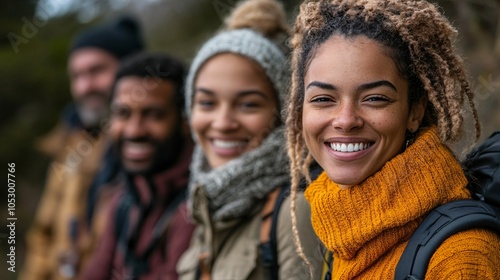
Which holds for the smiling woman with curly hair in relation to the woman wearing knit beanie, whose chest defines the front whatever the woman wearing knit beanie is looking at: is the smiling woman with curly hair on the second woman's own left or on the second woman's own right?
on the second woman's own left

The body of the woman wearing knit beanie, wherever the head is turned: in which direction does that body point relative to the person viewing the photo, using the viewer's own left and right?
facing the viewer and to the left of the viewer

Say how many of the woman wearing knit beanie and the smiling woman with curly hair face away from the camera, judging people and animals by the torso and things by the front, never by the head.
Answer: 0

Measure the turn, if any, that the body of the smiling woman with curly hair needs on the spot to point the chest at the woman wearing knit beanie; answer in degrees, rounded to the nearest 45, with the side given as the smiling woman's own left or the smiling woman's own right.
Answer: approximately 90° to the smiling woman's own right

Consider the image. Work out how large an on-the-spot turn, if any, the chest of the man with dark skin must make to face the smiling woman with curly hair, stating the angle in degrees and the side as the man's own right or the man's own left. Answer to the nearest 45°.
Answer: approximately 45° to the man's own left

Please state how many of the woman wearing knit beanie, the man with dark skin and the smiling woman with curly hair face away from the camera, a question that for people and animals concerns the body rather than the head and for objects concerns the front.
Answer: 0

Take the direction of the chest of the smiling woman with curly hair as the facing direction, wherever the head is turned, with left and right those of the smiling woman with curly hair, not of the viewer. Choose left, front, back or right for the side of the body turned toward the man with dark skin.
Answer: right

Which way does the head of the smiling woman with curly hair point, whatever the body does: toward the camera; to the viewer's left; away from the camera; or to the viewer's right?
toward the camera

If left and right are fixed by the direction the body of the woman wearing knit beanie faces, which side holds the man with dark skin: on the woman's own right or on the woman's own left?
on the woman's own right

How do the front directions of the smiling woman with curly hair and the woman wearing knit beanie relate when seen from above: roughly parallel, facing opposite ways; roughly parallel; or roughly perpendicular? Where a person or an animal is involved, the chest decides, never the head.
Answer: roughly parallel

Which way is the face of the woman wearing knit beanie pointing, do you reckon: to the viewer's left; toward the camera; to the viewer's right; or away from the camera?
toward the camera

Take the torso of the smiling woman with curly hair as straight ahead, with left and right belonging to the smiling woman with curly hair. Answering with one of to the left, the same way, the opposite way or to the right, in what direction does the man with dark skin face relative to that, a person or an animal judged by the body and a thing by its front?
the same way

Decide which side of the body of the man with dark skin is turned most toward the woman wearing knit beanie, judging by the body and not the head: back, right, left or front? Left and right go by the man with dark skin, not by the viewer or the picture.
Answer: left
